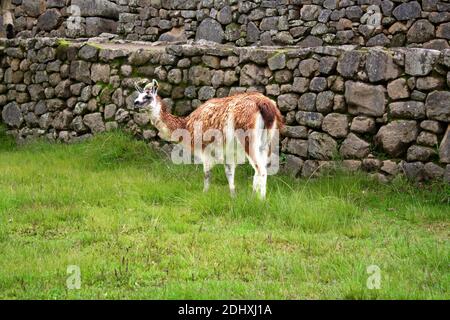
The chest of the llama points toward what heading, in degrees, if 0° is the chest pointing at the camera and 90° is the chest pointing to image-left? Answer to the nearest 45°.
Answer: approximately 135°
